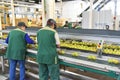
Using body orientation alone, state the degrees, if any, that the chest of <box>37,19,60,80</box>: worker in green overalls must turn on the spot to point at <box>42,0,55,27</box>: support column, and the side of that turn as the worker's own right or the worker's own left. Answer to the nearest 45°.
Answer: approximately 45° to the worker's own left

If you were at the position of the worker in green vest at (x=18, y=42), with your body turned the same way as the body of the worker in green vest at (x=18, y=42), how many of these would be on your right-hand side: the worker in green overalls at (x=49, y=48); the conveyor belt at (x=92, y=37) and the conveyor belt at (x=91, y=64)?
3

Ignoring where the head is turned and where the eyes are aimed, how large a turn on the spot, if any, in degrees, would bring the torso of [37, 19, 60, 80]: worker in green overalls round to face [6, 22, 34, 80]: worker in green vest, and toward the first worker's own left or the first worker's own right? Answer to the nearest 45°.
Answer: approximately 90° to the first worker's own left

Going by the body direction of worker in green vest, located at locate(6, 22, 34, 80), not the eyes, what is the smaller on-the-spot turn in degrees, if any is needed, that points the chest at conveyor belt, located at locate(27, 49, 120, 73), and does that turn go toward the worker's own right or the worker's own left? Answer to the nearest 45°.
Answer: approximately 90° to the worker's own right

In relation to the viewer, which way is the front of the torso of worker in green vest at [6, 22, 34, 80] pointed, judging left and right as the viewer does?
facing away from the viewer and to the right of the viewer

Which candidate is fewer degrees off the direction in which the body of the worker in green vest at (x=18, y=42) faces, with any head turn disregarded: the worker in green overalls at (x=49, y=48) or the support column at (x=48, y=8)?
the support column

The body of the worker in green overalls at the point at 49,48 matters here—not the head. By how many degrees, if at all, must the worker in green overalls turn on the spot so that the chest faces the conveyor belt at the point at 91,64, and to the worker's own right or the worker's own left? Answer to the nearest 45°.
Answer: approximately 90° to the worker's own right

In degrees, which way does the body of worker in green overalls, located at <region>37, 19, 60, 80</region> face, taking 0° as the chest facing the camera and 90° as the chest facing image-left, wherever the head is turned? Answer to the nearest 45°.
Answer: approximately 225°

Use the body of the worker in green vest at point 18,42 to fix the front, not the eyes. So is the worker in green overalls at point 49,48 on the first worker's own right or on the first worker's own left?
on the first worker's own right
